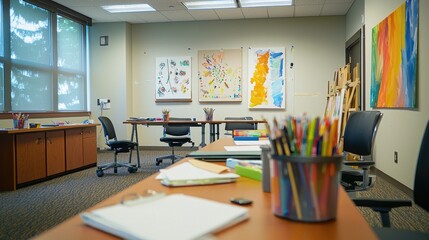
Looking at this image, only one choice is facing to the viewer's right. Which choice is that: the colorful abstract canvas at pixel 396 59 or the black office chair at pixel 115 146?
the black office chair

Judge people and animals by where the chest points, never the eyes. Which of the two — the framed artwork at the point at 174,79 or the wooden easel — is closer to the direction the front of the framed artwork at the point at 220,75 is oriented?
the wooden easel

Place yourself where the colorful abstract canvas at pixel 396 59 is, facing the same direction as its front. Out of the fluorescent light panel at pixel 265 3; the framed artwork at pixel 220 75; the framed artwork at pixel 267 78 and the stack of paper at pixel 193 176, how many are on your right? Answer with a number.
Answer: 3

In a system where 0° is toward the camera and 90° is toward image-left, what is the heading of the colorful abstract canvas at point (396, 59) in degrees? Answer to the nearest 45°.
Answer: approximately 45°

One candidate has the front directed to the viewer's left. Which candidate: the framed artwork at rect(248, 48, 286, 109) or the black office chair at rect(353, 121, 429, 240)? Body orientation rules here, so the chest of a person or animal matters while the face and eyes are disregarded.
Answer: the black office chair

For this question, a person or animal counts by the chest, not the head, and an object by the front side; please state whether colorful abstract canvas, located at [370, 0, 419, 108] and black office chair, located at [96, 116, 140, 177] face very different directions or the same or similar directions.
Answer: very different directions

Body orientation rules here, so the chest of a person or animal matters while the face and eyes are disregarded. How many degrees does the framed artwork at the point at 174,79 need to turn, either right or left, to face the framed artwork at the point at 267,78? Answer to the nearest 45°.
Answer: approximately 90° to its left

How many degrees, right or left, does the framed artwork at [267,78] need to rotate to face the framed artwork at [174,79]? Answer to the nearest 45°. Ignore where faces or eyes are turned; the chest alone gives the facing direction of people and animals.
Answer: approximately 90° to its right

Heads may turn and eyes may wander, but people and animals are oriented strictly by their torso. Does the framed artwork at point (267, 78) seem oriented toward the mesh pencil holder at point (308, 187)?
yes
